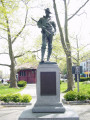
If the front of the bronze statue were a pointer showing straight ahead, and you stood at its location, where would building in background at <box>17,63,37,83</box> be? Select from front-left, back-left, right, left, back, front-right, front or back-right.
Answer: back

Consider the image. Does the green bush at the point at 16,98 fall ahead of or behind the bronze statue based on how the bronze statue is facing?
behind

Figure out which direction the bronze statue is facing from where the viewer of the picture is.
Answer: facing the viewer
